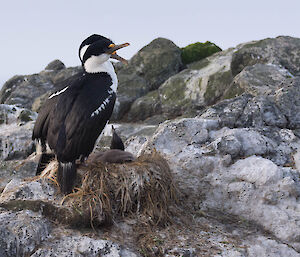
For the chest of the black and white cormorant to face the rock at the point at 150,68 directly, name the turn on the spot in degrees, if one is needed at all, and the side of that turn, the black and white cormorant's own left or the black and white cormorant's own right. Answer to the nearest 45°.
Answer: approximately 45° to the black and white cormorant's own left

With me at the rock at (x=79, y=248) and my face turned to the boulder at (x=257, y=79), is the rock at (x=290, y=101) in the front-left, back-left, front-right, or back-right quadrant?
front-right

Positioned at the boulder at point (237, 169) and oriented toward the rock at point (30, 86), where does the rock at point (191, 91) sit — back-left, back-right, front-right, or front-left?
front-right

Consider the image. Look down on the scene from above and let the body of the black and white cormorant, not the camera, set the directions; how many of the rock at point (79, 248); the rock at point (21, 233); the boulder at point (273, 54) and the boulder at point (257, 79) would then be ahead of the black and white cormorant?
2

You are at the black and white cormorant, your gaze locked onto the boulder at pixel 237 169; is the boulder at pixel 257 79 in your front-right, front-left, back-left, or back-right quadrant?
front-left

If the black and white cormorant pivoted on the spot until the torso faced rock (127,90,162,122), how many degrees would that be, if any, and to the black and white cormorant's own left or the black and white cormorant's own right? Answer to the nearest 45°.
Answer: approximately 45° to the black and white cormorant's own left

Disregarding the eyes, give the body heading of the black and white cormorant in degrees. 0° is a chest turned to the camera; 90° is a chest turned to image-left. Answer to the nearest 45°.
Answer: approximately 225°

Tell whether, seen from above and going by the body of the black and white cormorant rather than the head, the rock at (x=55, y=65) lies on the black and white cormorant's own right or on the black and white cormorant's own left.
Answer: on the black and white cormorant's own left

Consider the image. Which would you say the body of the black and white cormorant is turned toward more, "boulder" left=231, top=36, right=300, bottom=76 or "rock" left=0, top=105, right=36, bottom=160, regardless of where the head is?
the boulder
